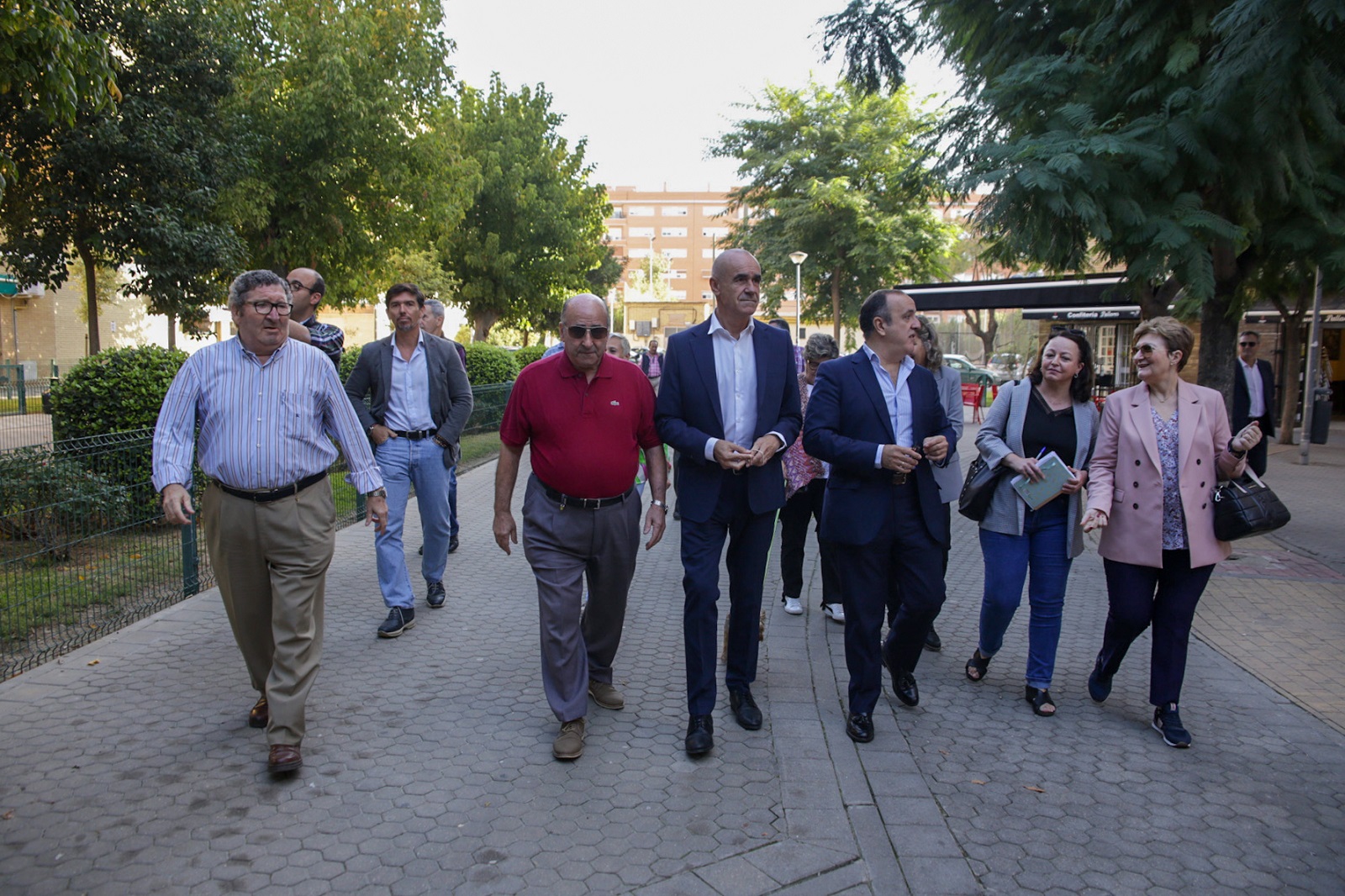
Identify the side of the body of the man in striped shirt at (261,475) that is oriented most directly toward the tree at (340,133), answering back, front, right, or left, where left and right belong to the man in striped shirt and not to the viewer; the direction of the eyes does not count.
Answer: back

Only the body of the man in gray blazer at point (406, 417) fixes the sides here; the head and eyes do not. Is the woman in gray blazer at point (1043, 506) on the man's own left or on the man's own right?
on the man's own left

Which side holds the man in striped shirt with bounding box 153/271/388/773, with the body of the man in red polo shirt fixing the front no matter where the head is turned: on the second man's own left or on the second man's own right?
on the second man's own right

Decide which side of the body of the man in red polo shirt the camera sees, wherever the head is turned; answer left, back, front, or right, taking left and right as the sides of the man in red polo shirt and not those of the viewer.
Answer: front

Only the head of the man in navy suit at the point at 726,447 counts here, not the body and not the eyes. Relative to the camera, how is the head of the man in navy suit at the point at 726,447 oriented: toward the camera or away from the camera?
toward the camera

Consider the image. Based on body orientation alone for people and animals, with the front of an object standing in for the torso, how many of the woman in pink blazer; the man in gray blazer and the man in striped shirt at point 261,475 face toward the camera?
3

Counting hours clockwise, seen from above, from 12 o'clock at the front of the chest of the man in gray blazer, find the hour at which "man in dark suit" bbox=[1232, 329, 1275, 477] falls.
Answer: The man in dark suit is roughly at 9 o'clock from the man in gray blazer.

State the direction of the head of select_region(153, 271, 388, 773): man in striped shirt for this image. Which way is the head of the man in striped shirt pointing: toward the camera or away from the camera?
toward the camera

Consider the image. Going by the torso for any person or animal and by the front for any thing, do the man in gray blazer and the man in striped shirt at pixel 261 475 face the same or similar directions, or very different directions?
same or similar directions

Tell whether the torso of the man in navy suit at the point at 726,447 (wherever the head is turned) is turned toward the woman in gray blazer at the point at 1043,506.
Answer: no

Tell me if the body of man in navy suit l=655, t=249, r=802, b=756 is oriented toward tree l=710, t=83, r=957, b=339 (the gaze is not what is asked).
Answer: no

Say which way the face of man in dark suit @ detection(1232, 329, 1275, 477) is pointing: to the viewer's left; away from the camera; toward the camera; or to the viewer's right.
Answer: toward the camera

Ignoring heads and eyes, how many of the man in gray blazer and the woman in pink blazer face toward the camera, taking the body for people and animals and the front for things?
2

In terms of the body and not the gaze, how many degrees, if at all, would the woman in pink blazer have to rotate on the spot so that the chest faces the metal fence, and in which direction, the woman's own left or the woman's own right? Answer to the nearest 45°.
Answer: approximately 90° to the woman's own right

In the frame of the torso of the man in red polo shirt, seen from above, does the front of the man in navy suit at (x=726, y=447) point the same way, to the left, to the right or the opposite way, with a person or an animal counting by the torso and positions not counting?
the same way

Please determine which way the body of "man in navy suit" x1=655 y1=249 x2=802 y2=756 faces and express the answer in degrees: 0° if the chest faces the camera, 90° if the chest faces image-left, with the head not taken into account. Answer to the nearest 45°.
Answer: approximately 0°

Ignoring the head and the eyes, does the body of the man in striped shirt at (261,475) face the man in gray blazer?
no

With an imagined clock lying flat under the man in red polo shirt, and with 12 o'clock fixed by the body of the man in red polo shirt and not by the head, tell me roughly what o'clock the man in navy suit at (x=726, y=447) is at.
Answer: The man in navy suit is roughly at 9 o'clock from the man in red polo shirt.

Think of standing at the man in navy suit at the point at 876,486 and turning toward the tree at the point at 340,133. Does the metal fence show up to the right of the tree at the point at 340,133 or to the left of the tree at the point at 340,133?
left

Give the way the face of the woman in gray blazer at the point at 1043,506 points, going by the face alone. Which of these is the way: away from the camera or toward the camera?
toward the camera

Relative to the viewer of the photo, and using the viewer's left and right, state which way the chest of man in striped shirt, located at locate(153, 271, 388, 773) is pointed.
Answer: facing the viewer

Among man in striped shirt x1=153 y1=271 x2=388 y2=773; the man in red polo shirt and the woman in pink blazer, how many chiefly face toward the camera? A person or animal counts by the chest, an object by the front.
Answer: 3

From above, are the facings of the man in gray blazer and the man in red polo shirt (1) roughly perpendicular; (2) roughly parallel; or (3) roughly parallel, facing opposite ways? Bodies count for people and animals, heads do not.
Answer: roughly parallel

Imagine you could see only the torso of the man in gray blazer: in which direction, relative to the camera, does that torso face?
toward the camera
